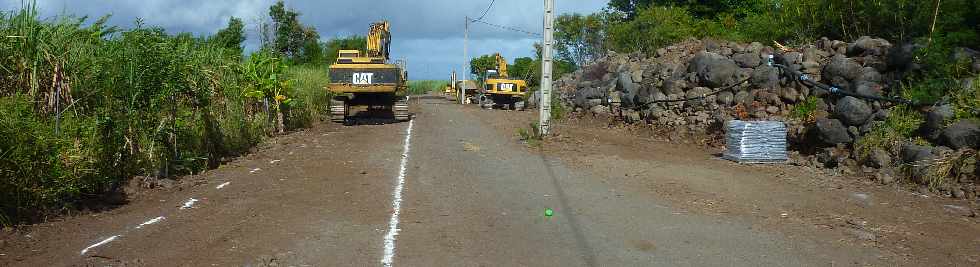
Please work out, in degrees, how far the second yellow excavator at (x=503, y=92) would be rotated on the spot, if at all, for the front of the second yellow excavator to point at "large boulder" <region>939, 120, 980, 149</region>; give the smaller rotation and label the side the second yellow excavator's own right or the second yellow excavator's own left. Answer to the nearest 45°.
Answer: approximately 180°

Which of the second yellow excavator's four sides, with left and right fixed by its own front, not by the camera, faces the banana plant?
back

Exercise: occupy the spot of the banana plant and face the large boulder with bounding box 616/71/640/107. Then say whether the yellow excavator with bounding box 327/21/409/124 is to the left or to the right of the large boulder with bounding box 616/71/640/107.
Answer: left

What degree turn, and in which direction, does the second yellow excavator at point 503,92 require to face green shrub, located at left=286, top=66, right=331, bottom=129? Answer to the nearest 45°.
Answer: approximately 135° to its left

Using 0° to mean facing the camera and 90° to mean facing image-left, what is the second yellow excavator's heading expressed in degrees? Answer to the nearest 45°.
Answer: approximately 180°

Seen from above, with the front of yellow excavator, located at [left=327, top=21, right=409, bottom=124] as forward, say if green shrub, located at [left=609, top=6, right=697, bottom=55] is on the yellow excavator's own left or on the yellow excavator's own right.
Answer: on the yellow excavator's own right

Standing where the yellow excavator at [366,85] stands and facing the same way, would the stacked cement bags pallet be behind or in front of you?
behind

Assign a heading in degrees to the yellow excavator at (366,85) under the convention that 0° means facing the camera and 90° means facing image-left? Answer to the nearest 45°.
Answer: approximately 180°

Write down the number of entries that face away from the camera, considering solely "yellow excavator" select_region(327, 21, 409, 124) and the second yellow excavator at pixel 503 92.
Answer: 2

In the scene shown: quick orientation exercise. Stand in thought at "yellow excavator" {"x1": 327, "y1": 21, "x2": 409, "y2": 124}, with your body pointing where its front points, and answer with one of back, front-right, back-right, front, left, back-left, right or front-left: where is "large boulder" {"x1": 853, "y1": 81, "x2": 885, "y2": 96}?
back-right

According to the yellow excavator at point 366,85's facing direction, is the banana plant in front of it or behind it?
behind
